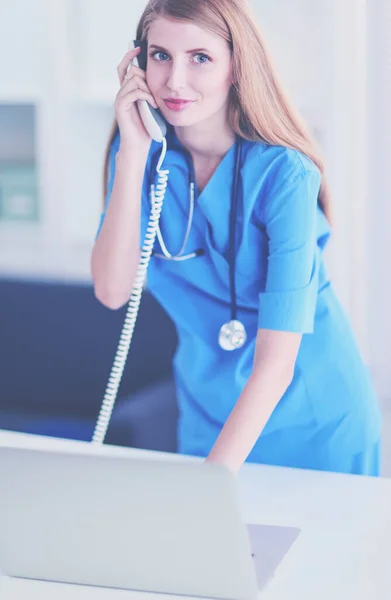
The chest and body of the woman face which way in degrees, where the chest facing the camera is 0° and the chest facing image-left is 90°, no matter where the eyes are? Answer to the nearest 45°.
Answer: approximately 45°
